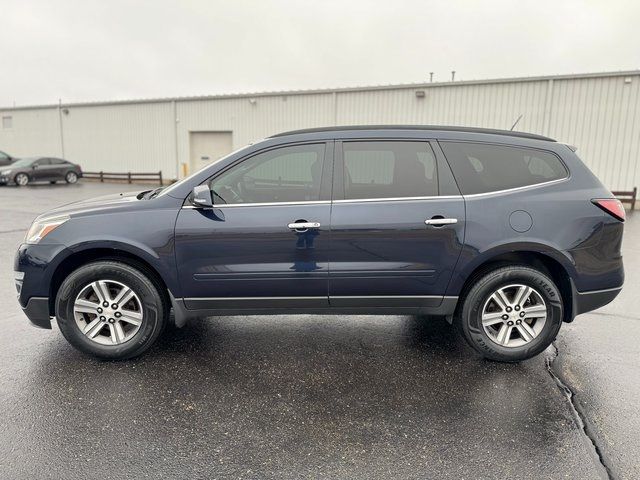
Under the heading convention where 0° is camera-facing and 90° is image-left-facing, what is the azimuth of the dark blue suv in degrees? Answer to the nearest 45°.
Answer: approximately 90°

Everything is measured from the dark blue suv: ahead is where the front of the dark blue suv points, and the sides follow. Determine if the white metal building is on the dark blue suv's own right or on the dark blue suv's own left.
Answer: on the dark blue suv's own right

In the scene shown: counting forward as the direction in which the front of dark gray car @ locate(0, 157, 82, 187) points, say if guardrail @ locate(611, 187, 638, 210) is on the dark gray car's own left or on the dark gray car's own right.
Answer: on the dark gray car's own left

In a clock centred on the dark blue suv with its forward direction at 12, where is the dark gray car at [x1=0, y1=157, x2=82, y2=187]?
The dark gray car is roughly at 2 o'clock from the dark blue suv.

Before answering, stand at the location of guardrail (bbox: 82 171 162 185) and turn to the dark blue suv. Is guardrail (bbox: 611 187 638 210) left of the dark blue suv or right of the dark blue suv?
left

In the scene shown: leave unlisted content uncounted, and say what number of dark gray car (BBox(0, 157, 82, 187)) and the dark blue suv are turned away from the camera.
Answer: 0

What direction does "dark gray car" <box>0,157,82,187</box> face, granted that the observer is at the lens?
facing the viewer and to the left of the viewer

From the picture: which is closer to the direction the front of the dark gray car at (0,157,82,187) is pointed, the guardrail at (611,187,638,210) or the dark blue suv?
the dark blue suv
